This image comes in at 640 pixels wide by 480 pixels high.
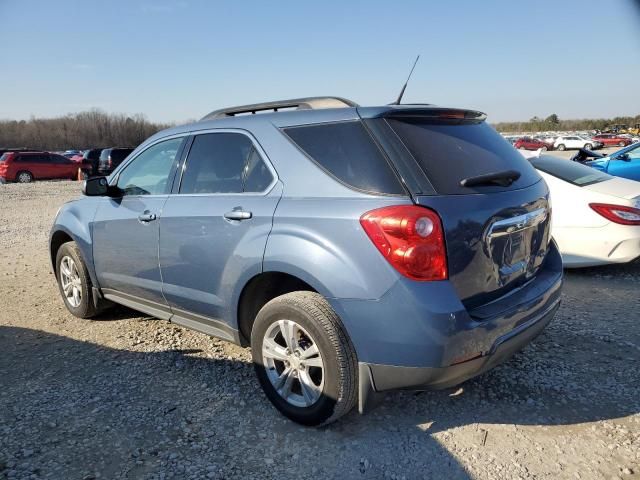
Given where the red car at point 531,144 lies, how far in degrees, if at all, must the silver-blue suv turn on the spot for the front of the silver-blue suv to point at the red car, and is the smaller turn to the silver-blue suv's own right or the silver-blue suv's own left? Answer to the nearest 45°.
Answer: approximately 90° to the silver-blue suv's own right

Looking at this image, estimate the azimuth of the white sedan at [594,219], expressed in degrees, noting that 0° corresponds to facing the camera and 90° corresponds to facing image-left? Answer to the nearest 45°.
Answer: approximately 135°

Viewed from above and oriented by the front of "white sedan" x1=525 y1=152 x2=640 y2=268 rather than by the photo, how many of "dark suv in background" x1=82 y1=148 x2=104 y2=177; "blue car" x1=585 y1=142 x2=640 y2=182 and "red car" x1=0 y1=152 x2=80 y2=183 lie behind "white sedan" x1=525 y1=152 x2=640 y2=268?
0

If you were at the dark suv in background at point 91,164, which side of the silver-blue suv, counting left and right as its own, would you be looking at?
front

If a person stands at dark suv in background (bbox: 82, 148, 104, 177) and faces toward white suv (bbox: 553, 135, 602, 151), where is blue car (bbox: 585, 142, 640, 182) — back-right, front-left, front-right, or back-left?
front-right

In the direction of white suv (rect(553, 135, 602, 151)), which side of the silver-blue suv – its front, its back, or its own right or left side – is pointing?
right

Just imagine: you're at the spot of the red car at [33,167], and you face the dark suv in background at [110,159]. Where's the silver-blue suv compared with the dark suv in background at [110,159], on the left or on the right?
right

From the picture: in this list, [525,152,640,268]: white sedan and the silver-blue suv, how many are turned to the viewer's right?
0

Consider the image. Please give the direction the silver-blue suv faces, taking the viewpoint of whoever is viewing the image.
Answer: facing away from the viewer and to the left of the viewer
